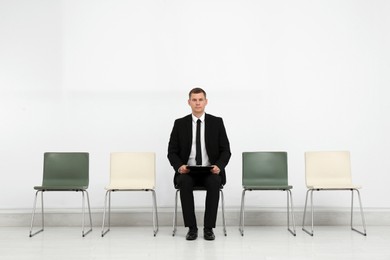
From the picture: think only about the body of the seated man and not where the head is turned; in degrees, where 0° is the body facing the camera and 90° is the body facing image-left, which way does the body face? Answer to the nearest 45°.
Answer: approximately 0°

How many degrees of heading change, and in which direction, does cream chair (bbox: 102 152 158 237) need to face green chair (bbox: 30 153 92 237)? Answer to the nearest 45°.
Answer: approximately 90° to its right

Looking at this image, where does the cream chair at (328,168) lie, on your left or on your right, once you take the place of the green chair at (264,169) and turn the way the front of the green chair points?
on your left

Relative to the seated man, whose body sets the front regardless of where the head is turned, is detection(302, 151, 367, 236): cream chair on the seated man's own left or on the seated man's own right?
on the seated man's own left

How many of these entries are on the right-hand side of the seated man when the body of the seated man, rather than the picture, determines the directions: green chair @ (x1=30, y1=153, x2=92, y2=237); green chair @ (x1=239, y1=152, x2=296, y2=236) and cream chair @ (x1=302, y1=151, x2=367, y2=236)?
1

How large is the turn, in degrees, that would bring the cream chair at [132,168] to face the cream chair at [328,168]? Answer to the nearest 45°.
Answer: approximately 90° to its left

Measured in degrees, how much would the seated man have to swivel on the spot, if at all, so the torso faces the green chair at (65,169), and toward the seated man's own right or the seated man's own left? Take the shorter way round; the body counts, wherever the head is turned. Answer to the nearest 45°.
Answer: approximately 90° to the seated man's own right

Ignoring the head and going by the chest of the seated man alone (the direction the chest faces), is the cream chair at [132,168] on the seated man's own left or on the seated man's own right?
on the seated man's own right
